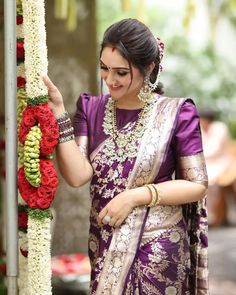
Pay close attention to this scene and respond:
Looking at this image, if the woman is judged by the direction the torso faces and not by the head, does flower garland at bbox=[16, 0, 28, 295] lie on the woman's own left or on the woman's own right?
on the woman's own right

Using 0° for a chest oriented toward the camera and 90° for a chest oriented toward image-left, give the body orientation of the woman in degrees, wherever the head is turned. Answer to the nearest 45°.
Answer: approximately 45°

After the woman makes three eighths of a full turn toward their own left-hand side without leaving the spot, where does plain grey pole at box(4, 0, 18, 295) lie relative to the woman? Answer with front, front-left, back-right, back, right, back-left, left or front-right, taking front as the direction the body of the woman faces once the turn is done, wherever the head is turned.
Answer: back

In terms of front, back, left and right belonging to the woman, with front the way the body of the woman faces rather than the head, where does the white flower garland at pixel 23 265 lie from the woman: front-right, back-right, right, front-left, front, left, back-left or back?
front-right

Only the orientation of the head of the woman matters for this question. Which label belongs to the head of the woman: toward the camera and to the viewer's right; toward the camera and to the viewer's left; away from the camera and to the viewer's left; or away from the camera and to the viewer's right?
toward the camera and to the viewer's left
